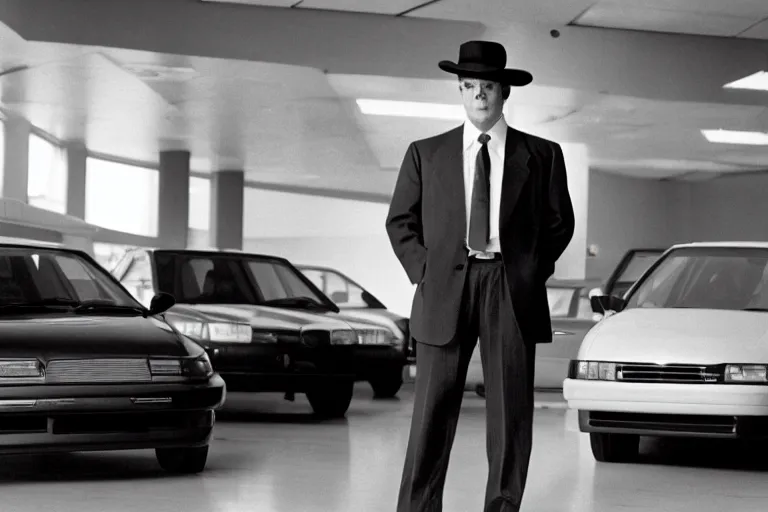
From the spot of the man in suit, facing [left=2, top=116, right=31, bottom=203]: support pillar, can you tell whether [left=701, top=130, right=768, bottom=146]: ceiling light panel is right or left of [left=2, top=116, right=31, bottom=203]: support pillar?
right

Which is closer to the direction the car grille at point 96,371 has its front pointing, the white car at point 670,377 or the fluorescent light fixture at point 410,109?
the white car

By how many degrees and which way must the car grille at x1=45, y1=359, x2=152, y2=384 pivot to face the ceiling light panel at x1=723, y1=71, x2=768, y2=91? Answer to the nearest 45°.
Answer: approximately 135° to its left

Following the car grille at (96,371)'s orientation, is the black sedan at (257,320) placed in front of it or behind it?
behind

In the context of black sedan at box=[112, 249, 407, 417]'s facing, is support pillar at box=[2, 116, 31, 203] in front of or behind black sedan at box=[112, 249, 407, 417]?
behind

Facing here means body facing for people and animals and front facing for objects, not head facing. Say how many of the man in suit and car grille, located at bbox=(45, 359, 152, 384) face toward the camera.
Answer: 2

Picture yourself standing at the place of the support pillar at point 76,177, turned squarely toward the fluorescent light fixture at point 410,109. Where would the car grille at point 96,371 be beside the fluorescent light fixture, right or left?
right

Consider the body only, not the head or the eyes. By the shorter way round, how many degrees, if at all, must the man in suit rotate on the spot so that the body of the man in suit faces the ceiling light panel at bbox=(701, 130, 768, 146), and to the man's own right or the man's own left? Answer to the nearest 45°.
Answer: approximately 180°

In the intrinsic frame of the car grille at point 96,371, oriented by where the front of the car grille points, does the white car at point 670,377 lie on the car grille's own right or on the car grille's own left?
on the car grille's own left

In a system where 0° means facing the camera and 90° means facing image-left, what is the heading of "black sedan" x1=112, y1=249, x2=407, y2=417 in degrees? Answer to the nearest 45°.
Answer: approximately 315°
